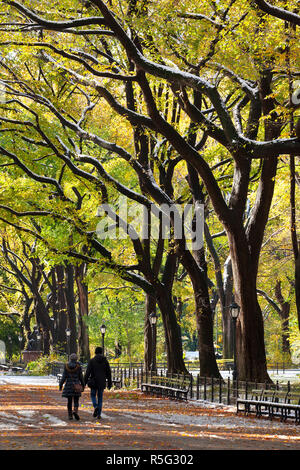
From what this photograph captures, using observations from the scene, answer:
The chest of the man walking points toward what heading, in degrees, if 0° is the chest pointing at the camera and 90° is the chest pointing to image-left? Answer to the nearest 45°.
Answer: approximately 180°

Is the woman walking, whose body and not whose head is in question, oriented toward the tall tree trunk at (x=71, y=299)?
yes

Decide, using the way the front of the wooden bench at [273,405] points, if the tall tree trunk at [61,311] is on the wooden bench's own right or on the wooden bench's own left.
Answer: on the wooden bench's own right

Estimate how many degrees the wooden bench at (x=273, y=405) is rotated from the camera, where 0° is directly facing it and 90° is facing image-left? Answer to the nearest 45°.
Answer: approximately 45°

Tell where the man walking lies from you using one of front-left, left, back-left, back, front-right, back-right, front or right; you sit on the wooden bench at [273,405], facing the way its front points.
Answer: front

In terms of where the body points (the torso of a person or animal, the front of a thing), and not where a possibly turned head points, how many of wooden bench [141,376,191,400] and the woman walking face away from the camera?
1

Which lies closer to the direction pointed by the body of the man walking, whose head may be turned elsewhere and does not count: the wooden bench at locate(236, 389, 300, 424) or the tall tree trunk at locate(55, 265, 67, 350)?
the tall tree trunk

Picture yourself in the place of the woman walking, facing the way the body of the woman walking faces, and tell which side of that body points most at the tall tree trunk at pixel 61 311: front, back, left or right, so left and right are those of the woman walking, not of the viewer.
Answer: front

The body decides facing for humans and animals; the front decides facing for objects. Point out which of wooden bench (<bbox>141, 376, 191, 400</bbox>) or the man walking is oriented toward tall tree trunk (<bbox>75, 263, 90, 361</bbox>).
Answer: the man walking

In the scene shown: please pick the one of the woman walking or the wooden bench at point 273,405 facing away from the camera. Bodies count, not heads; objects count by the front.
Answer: the woman walking

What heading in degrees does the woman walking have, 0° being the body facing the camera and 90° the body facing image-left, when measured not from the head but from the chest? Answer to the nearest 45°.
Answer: approximately 180°

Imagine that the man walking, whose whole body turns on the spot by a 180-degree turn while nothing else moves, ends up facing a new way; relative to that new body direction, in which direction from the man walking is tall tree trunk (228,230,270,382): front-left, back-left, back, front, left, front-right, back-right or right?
back-left

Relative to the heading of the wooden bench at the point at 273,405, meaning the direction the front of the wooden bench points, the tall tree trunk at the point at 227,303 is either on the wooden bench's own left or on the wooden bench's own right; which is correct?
on the wooden bench's own right

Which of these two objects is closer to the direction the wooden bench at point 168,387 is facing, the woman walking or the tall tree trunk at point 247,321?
the woman walking

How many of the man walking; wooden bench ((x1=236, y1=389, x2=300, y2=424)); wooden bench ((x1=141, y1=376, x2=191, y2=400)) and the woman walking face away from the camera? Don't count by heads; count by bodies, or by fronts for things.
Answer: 2

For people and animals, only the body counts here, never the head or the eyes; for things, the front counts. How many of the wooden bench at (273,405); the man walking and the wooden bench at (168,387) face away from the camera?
1
